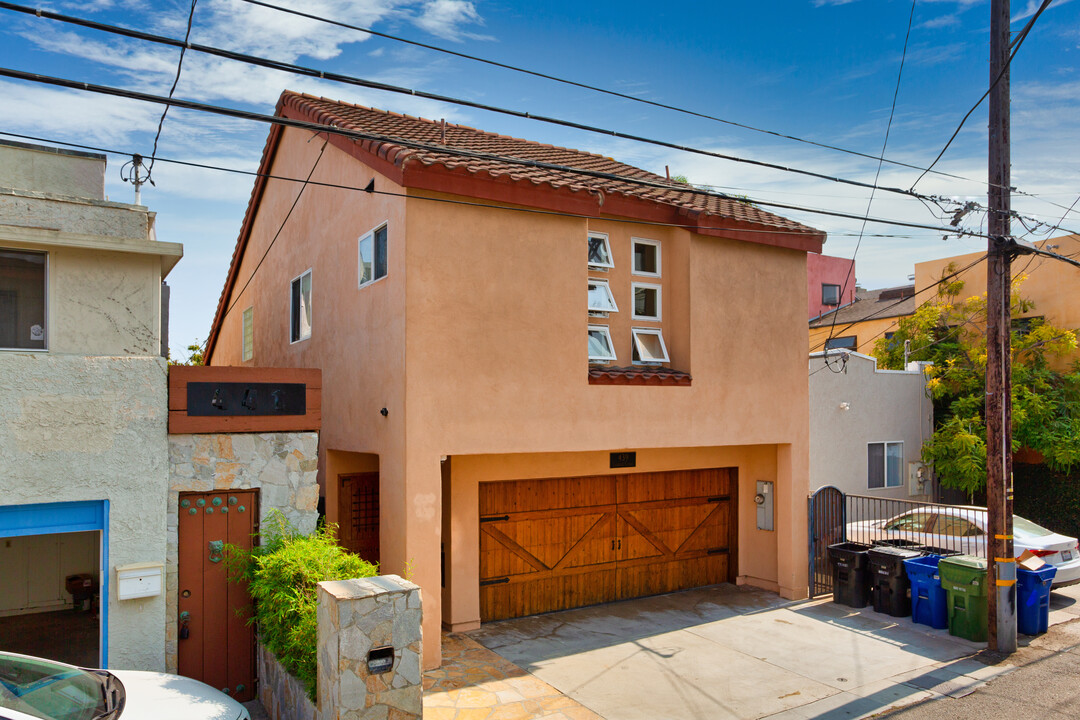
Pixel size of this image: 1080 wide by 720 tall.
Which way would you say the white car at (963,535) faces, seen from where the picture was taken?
facing away from the viewer and to the left of the viewer

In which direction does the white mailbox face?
toward the camera

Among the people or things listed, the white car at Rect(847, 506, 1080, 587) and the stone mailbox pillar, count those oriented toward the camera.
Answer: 1

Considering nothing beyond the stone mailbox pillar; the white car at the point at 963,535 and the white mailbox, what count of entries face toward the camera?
2

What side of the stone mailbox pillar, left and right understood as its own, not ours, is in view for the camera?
front

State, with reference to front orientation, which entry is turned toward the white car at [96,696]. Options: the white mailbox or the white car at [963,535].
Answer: the white mailbox

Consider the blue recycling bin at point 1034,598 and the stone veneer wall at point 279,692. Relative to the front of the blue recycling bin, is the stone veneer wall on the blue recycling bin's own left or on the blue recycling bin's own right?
on the blue recycling bin's own right

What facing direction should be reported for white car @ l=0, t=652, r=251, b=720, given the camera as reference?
facing the viewer and to the right of the viewer

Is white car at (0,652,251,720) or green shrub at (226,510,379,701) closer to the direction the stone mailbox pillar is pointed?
the white car

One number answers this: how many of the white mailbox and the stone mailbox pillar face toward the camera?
2

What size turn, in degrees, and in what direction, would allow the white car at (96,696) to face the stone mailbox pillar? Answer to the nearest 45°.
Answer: approximately 45° to its left

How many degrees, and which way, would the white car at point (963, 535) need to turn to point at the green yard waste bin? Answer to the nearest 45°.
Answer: approximately 135° to its left

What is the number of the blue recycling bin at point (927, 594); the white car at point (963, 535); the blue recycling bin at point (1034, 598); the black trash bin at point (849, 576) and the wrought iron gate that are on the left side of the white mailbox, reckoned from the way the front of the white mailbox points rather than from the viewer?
5

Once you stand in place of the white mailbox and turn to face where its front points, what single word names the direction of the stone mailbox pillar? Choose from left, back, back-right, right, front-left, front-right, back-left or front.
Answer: front-left

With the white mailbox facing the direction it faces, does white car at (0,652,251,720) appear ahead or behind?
ahead

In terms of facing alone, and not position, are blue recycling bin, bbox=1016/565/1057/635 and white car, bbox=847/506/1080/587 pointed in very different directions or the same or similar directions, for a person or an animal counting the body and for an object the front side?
very different directions
